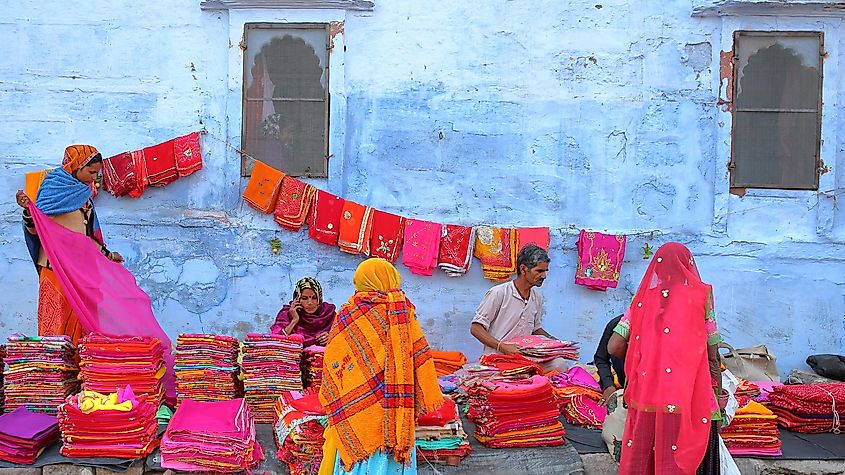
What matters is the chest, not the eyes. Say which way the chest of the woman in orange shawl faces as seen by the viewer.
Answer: away from the camera

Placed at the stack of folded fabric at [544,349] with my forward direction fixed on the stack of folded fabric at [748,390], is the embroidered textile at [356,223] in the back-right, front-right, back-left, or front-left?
back-left

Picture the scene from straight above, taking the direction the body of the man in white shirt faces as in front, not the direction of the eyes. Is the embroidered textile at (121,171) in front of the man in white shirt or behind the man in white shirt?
behind

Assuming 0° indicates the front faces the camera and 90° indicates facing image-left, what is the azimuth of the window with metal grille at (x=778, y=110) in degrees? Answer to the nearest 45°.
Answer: approximately 0°

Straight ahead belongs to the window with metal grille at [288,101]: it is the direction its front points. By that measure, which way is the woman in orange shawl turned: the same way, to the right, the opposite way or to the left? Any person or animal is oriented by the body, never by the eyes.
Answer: the opposite way

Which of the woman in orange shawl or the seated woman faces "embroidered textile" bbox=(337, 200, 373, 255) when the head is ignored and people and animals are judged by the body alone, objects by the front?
the woman in orange shawl

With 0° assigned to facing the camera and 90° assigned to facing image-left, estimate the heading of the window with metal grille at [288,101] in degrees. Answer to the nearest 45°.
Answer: approximately 0°

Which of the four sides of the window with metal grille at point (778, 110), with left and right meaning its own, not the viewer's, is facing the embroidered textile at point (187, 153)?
right

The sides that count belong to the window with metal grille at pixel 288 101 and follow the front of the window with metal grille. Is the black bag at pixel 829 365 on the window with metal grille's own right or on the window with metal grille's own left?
on the window with metal grille's own left

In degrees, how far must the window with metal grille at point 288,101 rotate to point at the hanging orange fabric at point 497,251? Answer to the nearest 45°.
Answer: approximately 90° to its left

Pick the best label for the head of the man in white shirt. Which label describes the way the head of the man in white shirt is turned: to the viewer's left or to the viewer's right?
to the viewer's right

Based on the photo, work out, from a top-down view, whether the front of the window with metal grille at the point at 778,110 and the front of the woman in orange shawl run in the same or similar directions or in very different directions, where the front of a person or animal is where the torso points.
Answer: very different directions

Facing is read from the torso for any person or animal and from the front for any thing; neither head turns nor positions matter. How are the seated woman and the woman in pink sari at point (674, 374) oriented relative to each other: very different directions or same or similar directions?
very different directions

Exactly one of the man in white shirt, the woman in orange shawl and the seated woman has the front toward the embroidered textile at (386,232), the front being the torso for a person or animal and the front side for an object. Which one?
the woman in orange shawl
